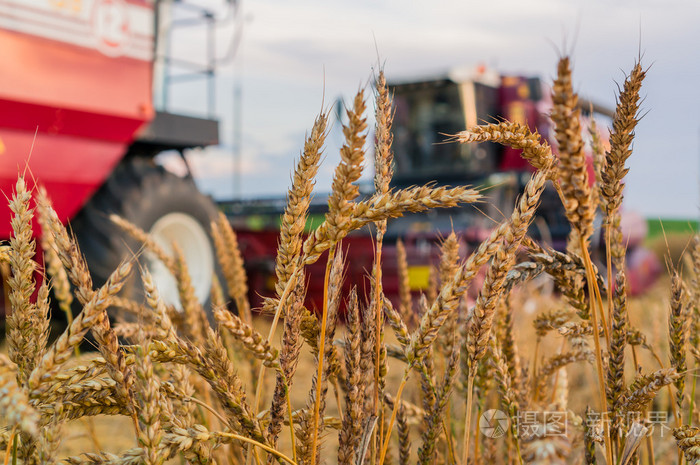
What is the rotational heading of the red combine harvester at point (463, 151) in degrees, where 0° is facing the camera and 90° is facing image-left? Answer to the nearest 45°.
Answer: approximately 45°

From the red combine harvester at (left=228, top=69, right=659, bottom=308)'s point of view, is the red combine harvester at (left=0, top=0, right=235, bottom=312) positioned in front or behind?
in front
